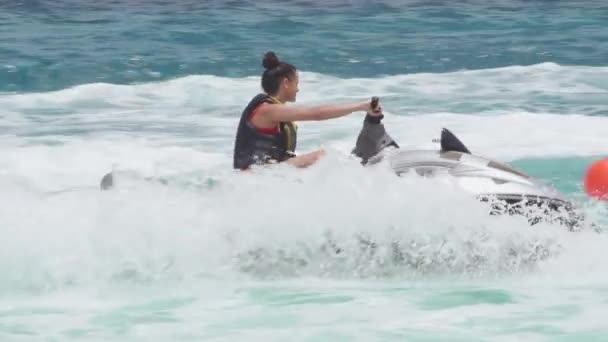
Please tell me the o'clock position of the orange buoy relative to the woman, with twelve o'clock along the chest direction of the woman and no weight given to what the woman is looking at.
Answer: The orange buoy is roughly at 11 o'clock from the woman.

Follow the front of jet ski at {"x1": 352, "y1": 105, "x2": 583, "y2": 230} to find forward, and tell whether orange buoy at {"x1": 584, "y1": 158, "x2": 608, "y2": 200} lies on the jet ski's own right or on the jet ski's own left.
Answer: on the jet ski's own left

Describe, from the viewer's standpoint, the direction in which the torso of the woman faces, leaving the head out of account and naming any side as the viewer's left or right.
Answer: facing to the right of the viewer

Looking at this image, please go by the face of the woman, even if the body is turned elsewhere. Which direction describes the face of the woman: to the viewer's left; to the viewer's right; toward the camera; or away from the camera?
to the viewer's right

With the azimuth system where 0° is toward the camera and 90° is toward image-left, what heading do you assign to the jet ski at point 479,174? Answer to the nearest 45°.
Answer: approximately 270°
